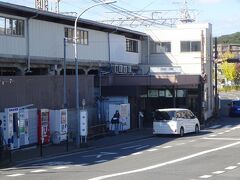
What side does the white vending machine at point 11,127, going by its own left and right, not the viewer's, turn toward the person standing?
left

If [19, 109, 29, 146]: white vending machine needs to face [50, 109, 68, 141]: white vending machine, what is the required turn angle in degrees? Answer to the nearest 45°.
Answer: approximately 90° to its left

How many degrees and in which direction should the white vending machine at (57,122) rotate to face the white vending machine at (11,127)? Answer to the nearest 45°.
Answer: approximately 90° to its right

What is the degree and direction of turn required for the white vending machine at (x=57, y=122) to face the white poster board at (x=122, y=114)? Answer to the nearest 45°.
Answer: approximately 90° to its left

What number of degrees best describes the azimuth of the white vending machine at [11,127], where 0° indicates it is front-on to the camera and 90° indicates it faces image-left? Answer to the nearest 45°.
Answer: approximately 315°

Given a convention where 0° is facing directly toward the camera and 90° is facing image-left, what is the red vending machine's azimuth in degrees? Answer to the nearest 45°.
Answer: approximately 315°

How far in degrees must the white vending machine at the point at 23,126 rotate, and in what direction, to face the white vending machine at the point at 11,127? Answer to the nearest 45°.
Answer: approximately 90° to its right

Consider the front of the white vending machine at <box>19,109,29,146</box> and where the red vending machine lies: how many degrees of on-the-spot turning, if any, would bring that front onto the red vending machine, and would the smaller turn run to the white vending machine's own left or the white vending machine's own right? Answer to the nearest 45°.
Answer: approximately 90° to the white vending machine's own left

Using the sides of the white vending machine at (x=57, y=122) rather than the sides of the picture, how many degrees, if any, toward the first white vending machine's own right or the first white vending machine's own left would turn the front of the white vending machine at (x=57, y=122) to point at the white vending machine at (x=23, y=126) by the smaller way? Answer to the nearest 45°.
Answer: approximately 90° to the first white vending machine's own right

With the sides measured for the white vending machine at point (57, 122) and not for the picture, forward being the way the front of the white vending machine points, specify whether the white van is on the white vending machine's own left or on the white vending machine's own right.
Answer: on the white vending machine's own left

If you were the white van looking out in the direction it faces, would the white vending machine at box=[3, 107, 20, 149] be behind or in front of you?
behind

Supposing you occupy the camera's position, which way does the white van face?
facing away from the viewer and to the right of the viewer

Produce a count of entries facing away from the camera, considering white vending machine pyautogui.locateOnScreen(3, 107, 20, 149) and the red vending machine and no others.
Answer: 0
